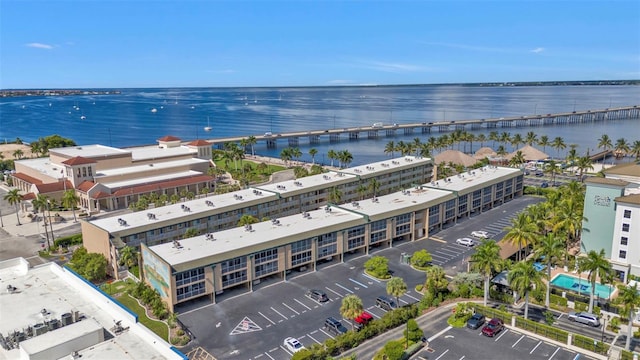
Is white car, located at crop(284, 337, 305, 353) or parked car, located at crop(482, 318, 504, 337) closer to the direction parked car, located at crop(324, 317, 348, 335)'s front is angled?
the parked car

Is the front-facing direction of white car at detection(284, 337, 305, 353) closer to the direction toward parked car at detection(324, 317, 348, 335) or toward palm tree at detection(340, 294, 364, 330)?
the palm tree

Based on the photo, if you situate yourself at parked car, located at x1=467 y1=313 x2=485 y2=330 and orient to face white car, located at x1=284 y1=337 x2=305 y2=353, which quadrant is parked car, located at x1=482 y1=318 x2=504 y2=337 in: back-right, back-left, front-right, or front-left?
back-left
